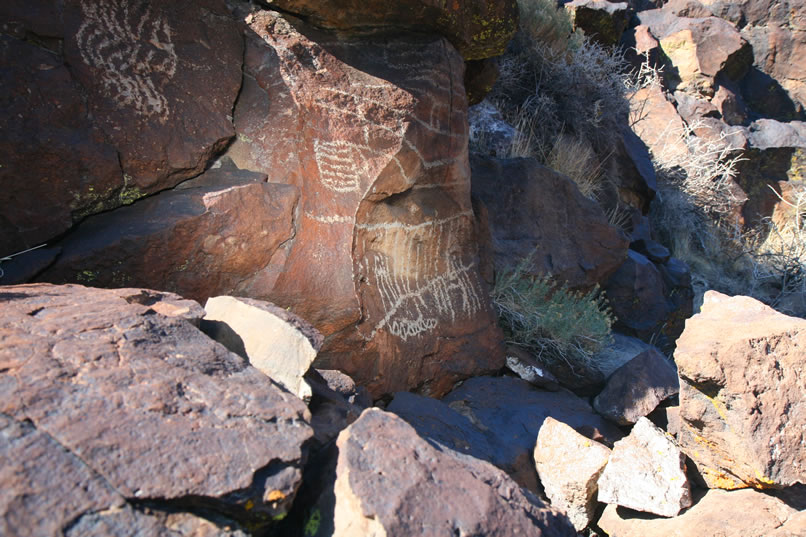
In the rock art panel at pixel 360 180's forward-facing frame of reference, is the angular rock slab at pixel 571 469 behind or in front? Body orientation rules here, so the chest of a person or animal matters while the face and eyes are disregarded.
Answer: in front

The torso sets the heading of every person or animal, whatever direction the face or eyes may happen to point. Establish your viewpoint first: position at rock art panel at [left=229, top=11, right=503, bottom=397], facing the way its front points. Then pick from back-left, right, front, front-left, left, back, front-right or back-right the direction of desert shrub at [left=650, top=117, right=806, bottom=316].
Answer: back-left

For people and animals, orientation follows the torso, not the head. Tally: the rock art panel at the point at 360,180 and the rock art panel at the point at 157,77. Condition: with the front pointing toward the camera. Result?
2

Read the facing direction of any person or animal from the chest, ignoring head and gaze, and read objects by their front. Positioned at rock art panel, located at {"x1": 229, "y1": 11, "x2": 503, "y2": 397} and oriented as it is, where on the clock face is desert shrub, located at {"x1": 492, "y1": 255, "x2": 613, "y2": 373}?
The desert shrub is roughly at 8 o'clock from the rock art panel.

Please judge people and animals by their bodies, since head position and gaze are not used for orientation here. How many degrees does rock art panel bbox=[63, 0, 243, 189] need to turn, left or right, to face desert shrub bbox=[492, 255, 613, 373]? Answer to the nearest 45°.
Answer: approximately 90° to its left

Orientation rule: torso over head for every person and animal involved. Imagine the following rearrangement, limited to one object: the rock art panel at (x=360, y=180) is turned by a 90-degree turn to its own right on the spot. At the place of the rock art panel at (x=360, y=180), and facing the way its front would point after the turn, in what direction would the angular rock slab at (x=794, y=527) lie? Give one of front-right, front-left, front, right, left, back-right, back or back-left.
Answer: back-left

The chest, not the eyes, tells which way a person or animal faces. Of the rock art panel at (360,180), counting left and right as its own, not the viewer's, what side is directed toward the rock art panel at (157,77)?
right

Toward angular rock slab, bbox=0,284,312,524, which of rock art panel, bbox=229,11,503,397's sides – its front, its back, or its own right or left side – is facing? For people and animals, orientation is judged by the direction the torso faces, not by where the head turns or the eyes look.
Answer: front

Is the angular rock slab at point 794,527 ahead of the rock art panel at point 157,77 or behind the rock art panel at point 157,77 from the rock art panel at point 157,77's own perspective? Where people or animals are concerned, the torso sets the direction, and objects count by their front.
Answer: ahead

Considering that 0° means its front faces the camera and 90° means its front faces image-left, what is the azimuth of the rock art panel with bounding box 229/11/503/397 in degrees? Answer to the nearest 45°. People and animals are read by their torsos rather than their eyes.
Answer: approximately 0°
